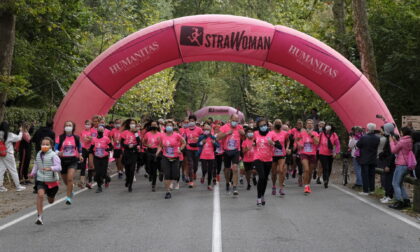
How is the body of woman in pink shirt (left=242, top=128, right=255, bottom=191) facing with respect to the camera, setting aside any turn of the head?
toward the camera

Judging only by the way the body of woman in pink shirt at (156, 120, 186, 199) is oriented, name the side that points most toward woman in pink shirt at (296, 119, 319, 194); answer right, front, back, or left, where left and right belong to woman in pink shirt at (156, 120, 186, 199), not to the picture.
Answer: left

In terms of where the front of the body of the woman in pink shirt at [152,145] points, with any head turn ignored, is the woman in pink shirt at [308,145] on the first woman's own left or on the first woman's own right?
on the first woman's own left

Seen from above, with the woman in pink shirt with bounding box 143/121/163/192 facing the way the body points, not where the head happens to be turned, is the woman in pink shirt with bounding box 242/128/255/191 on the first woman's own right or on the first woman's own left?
on the first woman's own left

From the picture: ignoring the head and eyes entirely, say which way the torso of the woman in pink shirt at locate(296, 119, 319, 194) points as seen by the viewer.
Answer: toward the camera

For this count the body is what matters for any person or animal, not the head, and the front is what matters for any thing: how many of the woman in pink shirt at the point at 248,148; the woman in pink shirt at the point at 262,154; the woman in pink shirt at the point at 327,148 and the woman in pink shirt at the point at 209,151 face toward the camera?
4

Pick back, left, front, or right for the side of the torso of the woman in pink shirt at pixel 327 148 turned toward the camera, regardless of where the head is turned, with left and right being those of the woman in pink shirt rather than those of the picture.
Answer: front

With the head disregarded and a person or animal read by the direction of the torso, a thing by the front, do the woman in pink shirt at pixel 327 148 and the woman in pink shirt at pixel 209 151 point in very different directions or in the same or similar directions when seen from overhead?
same or similar directions

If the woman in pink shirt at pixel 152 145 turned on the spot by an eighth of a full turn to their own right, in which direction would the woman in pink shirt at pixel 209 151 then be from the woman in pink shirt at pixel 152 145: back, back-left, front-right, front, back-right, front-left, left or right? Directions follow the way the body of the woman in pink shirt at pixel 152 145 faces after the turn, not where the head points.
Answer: back-left

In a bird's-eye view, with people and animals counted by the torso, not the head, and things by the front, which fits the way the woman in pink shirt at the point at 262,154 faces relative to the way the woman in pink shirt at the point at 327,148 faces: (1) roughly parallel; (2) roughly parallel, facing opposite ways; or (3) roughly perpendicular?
roughly parallel
